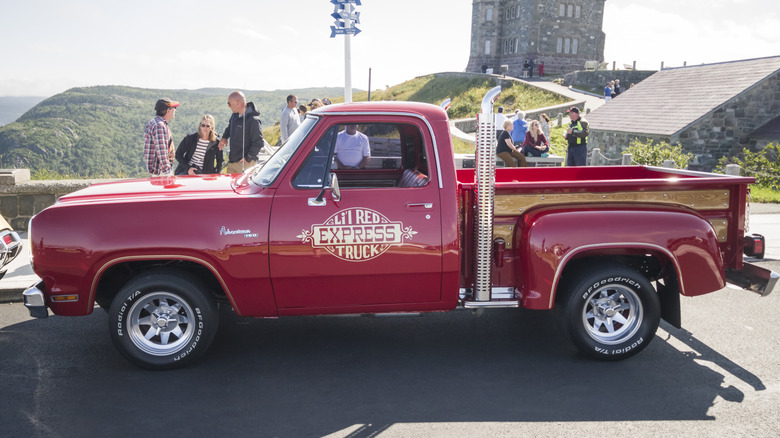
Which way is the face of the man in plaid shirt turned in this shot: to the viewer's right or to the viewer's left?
to the viewer's right

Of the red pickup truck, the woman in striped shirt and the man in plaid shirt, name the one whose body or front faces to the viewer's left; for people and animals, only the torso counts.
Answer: the red pickup truck

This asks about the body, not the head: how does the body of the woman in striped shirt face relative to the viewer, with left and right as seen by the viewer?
facing the viewer

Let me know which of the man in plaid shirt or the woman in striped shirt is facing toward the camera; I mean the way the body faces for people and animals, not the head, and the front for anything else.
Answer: the woman in striped shirt

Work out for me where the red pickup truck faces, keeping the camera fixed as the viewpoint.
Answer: facing to the left of the viewer

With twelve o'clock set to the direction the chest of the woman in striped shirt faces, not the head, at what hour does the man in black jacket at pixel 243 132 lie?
The man in black jacket is roughly at 8 o'clock from the woman in striped shirt.

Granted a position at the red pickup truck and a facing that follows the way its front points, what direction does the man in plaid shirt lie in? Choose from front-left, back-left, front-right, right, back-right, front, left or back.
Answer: front-right

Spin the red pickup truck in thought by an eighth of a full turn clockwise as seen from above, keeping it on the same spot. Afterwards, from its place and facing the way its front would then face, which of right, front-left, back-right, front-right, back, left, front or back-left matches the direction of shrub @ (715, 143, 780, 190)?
right

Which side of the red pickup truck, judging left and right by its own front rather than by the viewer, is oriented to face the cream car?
front

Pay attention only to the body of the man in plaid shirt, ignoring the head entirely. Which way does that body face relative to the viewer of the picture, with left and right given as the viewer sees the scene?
facing to the right of the viewer
